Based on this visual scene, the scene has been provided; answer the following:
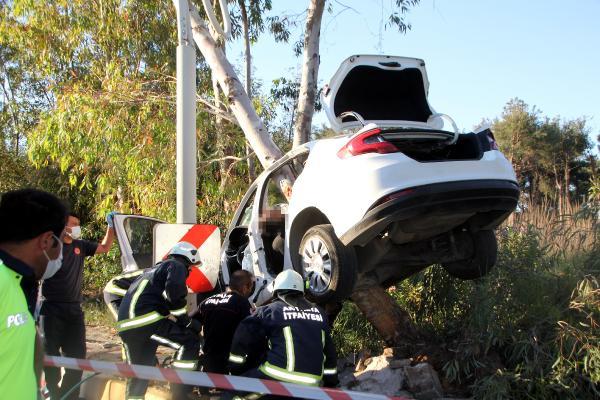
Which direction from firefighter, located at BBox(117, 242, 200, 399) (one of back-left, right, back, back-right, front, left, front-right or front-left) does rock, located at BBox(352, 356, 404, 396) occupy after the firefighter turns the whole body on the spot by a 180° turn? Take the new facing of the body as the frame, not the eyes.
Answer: back

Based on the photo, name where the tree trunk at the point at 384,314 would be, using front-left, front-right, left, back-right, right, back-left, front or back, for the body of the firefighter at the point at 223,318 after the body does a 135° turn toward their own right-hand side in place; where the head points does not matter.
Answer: left

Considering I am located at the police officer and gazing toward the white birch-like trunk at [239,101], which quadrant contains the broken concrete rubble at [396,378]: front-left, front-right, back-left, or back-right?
front-right

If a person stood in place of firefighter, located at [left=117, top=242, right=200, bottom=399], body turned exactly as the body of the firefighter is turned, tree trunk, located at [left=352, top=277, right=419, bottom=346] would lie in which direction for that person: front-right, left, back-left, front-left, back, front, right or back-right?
front

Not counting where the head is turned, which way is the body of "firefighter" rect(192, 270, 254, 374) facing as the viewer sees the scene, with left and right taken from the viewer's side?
facing away from the viewer and to the right of the viewer

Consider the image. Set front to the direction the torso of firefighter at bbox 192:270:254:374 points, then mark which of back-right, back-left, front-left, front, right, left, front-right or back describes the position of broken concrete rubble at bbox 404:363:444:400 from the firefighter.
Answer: front-right

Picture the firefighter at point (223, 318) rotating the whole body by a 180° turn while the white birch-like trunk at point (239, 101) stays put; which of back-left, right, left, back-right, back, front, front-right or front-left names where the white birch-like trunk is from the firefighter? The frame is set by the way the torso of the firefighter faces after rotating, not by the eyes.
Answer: back-right

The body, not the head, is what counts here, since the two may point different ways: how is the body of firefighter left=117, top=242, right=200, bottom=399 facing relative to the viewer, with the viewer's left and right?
facing to the right of the viewer

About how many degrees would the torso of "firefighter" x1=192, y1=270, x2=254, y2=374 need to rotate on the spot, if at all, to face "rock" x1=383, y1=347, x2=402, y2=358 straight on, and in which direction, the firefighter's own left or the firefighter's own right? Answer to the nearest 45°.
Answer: approximately 45° to the firefighter's own right

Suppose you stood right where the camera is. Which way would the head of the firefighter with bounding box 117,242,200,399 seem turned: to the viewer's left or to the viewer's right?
to the viewer's right

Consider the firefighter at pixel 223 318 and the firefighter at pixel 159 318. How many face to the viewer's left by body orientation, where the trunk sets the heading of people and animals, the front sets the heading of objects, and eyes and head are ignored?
0

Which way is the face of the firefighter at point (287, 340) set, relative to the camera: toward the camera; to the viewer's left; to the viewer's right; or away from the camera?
away from the camera
